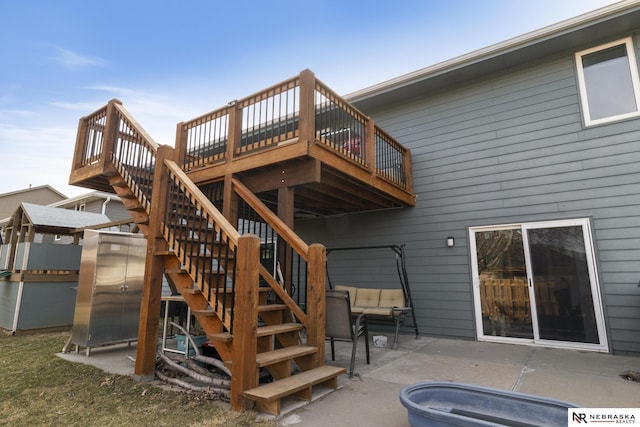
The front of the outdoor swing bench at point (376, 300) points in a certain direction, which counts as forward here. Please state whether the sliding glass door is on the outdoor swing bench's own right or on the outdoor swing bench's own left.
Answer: on the outdoor swing bench's own left

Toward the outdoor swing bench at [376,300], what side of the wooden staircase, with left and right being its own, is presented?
left

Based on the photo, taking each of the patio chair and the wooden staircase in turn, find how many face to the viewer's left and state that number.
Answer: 0

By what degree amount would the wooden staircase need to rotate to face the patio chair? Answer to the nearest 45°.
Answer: approximately 45° to its left

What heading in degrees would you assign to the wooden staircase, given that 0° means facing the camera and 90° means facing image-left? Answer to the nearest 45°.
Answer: approximately 315°
